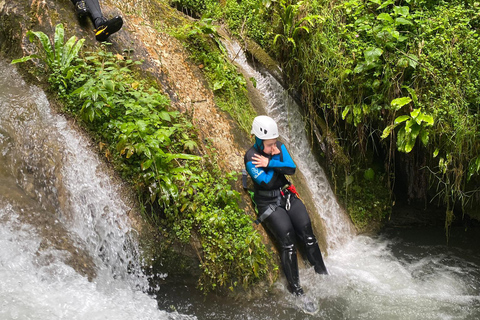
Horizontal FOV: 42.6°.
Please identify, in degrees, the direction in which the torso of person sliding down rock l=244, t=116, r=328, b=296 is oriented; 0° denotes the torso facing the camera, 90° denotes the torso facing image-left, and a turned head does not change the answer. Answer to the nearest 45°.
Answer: approximately 315°

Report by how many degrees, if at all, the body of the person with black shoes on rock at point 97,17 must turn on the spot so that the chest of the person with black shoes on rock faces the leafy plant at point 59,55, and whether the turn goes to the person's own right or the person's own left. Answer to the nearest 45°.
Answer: approximately 90° to the person's own right

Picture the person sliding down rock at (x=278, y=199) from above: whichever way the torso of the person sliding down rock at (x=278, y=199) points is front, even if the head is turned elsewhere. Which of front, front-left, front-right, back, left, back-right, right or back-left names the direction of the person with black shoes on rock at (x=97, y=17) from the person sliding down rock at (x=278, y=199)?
back

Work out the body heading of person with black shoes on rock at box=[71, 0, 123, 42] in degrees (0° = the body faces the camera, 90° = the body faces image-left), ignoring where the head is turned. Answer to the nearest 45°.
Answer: approximately 315°

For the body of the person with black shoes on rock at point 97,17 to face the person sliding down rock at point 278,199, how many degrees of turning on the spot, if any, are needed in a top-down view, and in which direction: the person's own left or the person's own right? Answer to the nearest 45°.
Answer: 0° — they already face them

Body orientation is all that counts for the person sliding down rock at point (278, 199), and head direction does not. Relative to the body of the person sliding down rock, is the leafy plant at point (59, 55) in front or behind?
behind

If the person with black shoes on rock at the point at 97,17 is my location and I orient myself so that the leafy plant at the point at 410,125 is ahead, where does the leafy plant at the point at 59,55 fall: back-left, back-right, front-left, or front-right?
back-right
